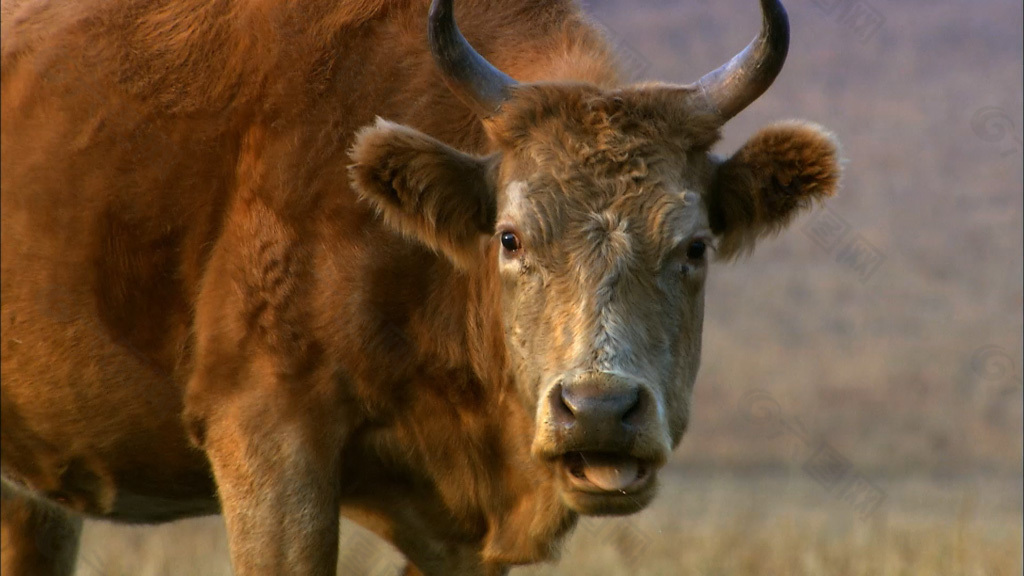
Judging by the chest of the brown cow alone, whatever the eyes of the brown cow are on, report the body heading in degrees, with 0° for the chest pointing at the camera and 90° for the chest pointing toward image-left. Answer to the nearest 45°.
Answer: approximately 315°
